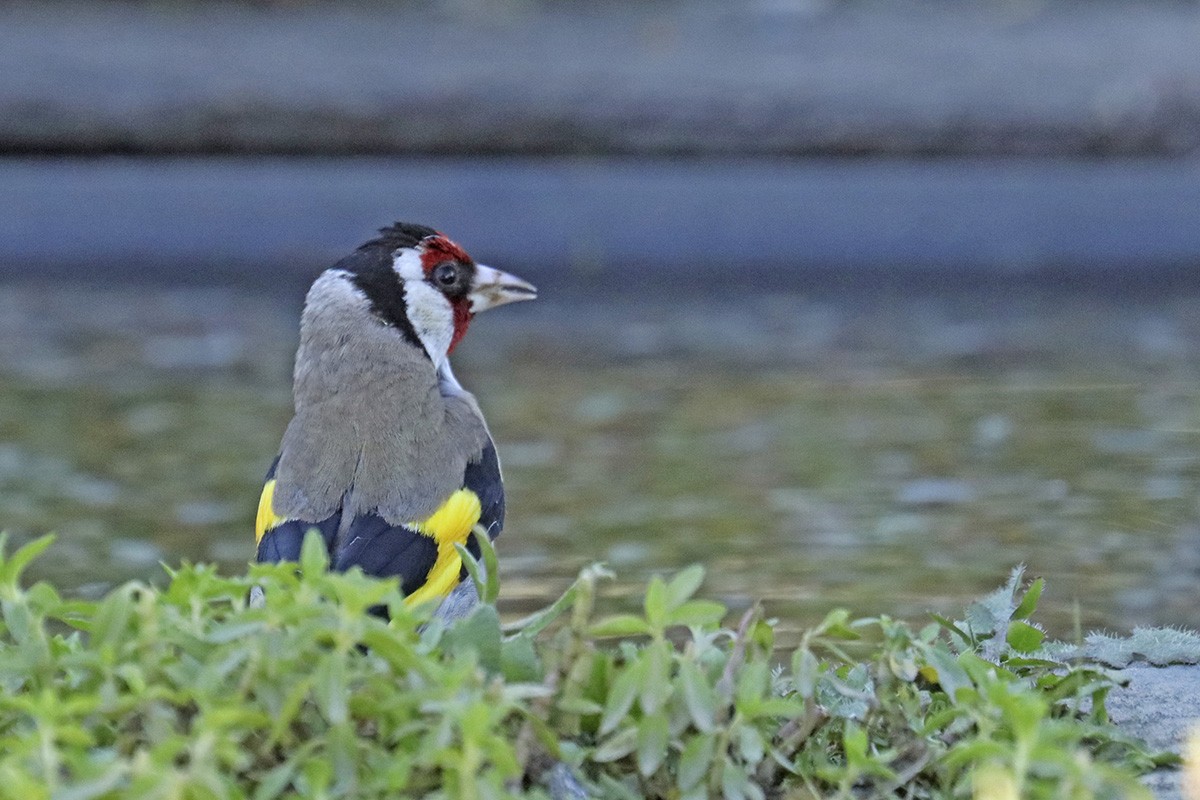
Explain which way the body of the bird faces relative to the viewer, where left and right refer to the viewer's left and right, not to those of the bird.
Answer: facing away from the viewer and to the right of the viewer
